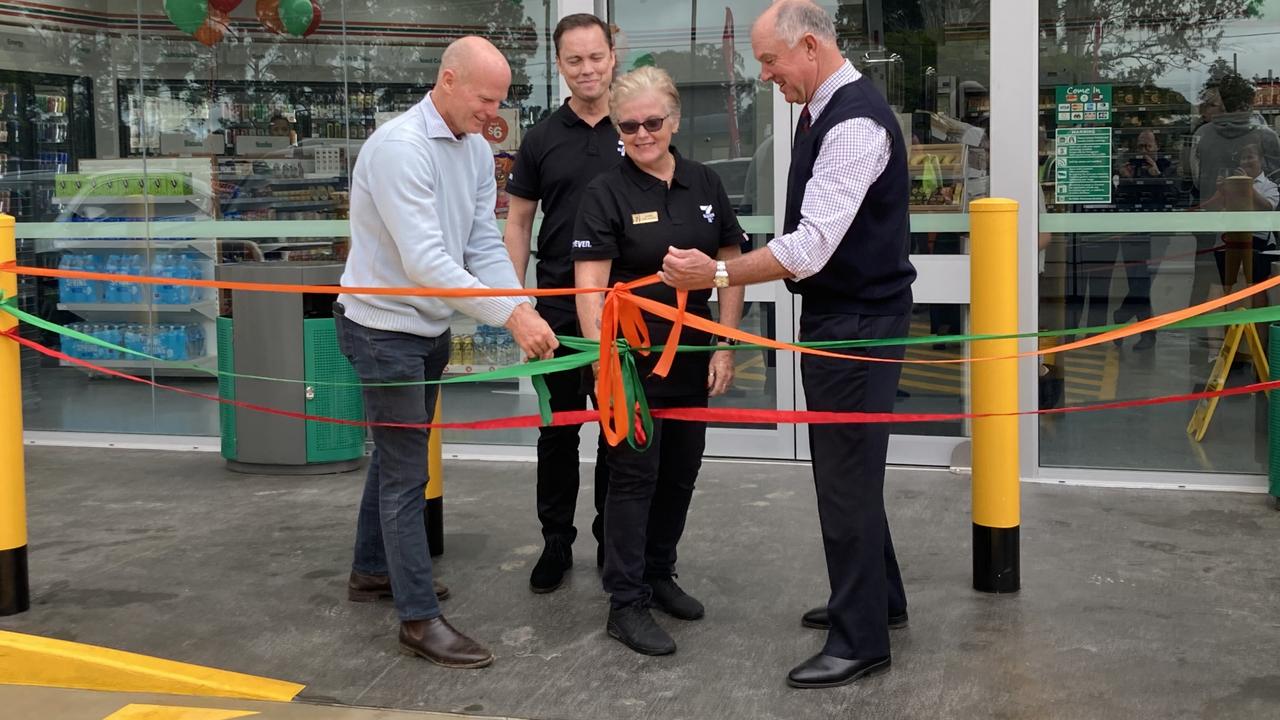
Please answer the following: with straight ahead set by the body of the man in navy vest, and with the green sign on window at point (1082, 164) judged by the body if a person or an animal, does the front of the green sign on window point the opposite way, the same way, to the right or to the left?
to the left

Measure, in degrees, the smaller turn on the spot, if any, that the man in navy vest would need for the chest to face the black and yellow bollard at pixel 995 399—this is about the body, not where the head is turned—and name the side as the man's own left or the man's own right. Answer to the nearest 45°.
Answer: approximately 135° to the man's own right

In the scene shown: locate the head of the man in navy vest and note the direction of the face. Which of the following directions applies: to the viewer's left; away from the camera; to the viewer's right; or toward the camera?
to the viewer's left

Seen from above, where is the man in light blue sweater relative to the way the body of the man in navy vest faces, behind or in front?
in front

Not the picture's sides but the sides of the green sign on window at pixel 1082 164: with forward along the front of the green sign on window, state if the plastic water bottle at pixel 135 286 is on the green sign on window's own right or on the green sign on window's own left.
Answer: on the green sign on window's own right

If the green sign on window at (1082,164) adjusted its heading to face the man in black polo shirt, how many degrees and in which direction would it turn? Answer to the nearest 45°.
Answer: approximately 45° to its right

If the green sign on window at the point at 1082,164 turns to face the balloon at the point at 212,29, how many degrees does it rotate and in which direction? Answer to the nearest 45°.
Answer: approximately 90° to its right

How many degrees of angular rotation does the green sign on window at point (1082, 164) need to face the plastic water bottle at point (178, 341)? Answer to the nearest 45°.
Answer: approximately 90° to its right

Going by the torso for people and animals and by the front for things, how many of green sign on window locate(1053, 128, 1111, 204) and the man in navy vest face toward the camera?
1

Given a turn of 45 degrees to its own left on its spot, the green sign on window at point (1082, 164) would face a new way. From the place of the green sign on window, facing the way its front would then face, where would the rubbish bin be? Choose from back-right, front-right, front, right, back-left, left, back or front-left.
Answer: back-right

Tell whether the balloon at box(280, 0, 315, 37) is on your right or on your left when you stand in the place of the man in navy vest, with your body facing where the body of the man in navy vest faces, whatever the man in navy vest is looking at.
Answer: on your right

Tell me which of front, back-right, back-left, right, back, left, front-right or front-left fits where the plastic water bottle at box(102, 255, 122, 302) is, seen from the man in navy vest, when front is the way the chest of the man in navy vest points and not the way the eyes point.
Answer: front-right

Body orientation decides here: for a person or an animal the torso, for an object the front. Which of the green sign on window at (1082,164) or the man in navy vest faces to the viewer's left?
the man in navy vest

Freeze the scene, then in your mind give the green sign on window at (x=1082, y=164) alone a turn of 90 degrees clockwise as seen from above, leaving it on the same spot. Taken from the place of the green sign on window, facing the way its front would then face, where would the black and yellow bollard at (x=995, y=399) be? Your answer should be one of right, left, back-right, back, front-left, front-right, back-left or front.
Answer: left

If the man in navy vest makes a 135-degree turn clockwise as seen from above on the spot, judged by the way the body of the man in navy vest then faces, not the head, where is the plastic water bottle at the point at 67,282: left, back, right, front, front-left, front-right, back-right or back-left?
left

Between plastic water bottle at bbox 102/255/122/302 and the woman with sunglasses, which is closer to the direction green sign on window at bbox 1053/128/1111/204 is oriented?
the woman with sunglasses

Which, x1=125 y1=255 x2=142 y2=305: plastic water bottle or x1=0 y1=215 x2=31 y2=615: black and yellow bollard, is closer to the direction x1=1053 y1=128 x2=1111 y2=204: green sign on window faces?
the black and yellow bollard

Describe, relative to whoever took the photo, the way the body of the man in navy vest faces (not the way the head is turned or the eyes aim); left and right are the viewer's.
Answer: facing to the left of the viewer
